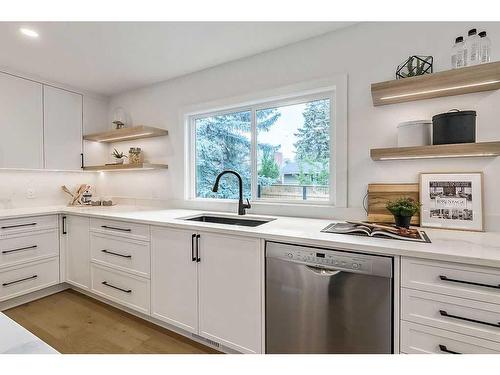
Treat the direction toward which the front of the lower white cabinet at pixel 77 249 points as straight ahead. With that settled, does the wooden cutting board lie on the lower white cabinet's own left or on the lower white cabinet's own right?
on the lower white cabinet's own left

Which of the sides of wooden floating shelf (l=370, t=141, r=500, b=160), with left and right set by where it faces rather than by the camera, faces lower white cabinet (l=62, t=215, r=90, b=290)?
right

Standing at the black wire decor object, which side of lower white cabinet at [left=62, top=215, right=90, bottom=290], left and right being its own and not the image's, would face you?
left

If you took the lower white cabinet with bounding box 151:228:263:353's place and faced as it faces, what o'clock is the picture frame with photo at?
The picture frame with photo is roughly at 8 o'clock from the lower white cabinet.

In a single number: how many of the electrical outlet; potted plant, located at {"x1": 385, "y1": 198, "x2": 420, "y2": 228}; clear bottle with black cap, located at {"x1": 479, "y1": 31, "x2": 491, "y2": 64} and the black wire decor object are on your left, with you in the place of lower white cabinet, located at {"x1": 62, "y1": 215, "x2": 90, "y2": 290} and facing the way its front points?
3

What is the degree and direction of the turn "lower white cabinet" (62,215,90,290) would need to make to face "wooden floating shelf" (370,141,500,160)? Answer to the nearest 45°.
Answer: approximately 90° to its left

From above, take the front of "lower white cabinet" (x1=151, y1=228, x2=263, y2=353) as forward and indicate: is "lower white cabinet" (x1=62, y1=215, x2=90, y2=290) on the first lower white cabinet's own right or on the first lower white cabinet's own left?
on the first lower white cabinet's own right

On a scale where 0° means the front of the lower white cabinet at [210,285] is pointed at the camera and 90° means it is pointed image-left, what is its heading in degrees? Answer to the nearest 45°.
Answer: approximately 45°
